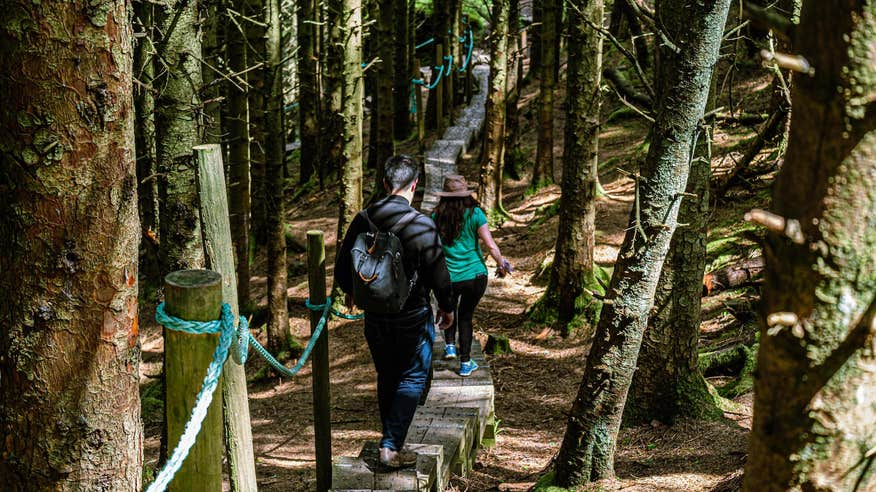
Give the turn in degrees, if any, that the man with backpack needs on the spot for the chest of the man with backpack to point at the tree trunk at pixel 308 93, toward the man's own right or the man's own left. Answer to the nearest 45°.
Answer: approximately 45° to the man's own left

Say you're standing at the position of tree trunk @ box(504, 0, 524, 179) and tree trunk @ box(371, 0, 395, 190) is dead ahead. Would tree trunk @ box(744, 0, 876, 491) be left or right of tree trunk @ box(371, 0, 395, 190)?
left

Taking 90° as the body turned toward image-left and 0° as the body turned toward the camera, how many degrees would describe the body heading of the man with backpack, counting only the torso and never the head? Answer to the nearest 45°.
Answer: approximately 225°

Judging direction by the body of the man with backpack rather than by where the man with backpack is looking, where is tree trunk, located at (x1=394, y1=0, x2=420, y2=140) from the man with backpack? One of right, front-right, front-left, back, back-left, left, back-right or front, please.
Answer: front-left

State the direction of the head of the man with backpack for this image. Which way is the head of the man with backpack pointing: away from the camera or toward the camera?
away from the camera

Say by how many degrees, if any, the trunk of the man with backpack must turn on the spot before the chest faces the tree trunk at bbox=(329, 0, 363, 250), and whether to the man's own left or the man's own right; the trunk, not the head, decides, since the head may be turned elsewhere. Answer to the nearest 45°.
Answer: approximately 45° to the man's own left

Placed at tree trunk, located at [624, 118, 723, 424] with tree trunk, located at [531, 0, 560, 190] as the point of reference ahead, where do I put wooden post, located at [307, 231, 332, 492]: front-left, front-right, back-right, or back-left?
back-left

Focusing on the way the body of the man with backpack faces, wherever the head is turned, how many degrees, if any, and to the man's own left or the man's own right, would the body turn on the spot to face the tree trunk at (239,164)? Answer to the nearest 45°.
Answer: approximately 45° to the man's own left

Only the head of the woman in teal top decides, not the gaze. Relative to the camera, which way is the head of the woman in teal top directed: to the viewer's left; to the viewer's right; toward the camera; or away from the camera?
away from the camera

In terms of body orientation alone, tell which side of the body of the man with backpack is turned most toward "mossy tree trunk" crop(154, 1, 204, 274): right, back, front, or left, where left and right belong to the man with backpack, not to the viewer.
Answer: left

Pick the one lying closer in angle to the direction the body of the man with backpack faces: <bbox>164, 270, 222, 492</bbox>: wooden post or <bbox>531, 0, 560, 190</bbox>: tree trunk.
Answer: the tree trunk

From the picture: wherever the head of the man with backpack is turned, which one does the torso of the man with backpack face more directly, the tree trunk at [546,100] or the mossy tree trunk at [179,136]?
the tree trunk

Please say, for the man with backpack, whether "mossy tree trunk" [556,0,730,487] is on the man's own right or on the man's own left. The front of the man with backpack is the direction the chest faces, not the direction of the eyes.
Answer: on the man's own right
